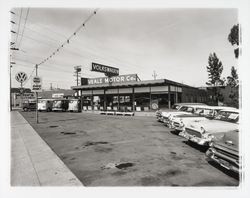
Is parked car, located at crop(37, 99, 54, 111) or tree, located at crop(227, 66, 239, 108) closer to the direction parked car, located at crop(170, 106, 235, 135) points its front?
the parked car

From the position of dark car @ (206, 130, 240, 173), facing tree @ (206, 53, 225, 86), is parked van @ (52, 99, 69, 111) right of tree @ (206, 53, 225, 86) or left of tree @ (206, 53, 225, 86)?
left

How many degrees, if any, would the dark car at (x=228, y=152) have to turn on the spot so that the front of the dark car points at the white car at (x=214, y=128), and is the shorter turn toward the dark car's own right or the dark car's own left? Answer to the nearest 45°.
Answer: approximately 135° to the dark car's own right

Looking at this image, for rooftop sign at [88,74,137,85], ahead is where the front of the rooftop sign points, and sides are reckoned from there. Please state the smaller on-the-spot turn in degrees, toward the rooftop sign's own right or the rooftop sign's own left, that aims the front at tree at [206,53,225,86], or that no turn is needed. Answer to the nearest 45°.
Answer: approximately 135° to the rooftop sign's own left

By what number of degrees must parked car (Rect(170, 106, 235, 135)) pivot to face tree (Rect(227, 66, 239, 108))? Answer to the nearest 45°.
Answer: approximately 135° to its right

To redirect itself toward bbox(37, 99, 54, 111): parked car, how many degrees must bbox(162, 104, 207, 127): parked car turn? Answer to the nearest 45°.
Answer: approximately 90° to its right

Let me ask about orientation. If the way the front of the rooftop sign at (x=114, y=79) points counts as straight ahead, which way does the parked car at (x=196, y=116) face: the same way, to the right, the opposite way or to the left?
to the right

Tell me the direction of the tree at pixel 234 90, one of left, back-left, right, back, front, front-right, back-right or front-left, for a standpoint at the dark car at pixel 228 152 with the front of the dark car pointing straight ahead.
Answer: back-right

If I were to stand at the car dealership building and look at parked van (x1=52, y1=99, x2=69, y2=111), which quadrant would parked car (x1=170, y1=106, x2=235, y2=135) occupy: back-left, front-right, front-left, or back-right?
back-left

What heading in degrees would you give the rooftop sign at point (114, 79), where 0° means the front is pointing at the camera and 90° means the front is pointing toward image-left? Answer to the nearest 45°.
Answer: approximately 0°

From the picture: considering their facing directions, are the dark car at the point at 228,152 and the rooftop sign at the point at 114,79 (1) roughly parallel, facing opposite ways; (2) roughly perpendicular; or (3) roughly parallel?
roughly perpendicular
